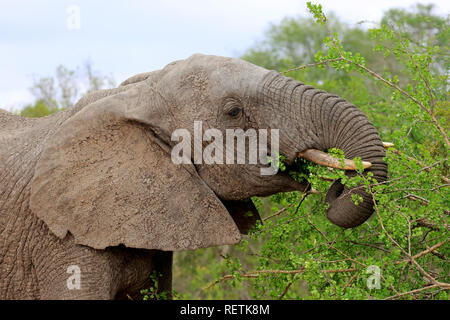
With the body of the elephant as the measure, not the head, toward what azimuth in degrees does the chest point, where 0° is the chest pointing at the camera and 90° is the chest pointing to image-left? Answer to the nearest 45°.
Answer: approximately 270°
